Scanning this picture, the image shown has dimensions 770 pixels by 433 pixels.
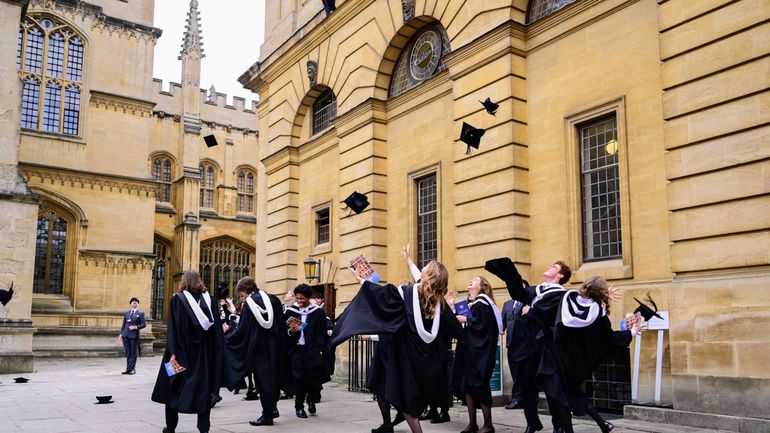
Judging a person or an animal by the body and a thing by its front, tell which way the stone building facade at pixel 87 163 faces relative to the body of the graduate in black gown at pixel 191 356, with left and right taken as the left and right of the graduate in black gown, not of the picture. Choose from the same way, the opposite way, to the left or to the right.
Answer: the opposite way

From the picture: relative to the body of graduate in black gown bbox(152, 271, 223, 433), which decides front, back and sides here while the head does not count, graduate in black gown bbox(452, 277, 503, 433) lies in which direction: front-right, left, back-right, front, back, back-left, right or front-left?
back-right

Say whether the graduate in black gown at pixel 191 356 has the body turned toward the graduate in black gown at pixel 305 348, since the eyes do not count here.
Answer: no

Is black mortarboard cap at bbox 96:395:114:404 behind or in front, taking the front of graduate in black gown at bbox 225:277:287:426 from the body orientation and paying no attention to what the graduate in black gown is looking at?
in front

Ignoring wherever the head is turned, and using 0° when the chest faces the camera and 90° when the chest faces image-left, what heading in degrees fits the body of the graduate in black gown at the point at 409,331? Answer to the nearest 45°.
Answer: approximately 135°

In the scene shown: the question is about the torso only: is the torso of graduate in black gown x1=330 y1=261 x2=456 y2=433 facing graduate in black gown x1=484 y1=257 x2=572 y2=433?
no

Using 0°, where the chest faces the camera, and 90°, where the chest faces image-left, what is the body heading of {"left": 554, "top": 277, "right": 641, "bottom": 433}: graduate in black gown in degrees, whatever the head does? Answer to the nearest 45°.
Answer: approximately 225°

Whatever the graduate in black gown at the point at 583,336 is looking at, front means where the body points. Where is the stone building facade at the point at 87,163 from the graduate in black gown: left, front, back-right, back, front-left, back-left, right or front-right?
left

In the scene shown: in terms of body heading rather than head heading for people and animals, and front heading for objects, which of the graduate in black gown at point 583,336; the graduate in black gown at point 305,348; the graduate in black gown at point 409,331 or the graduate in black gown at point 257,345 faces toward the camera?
the graduate in black gown at point 305,348

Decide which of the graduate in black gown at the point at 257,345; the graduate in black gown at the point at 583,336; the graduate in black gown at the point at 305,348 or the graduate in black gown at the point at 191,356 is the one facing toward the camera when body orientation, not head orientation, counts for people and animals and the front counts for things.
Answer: the graduate in black gown at the point at 305,348

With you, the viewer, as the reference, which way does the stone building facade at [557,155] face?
facing the viewer and to the left of the viewer

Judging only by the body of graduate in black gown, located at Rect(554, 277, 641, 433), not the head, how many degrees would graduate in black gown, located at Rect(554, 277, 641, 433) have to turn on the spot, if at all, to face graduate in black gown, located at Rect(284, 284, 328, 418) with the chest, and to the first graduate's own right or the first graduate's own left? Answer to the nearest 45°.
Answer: approximately 90° to the first graduate's own left

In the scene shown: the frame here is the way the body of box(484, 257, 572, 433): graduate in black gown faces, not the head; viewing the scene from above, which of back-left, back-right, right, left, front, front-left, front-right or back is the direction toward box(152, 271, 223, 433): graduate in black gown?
front-right

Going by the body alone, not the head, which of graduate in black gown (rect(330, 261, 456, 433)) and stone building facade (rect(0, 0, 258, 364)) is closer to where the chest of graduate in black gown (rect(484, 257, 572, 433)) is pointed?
the graduate in black gown
